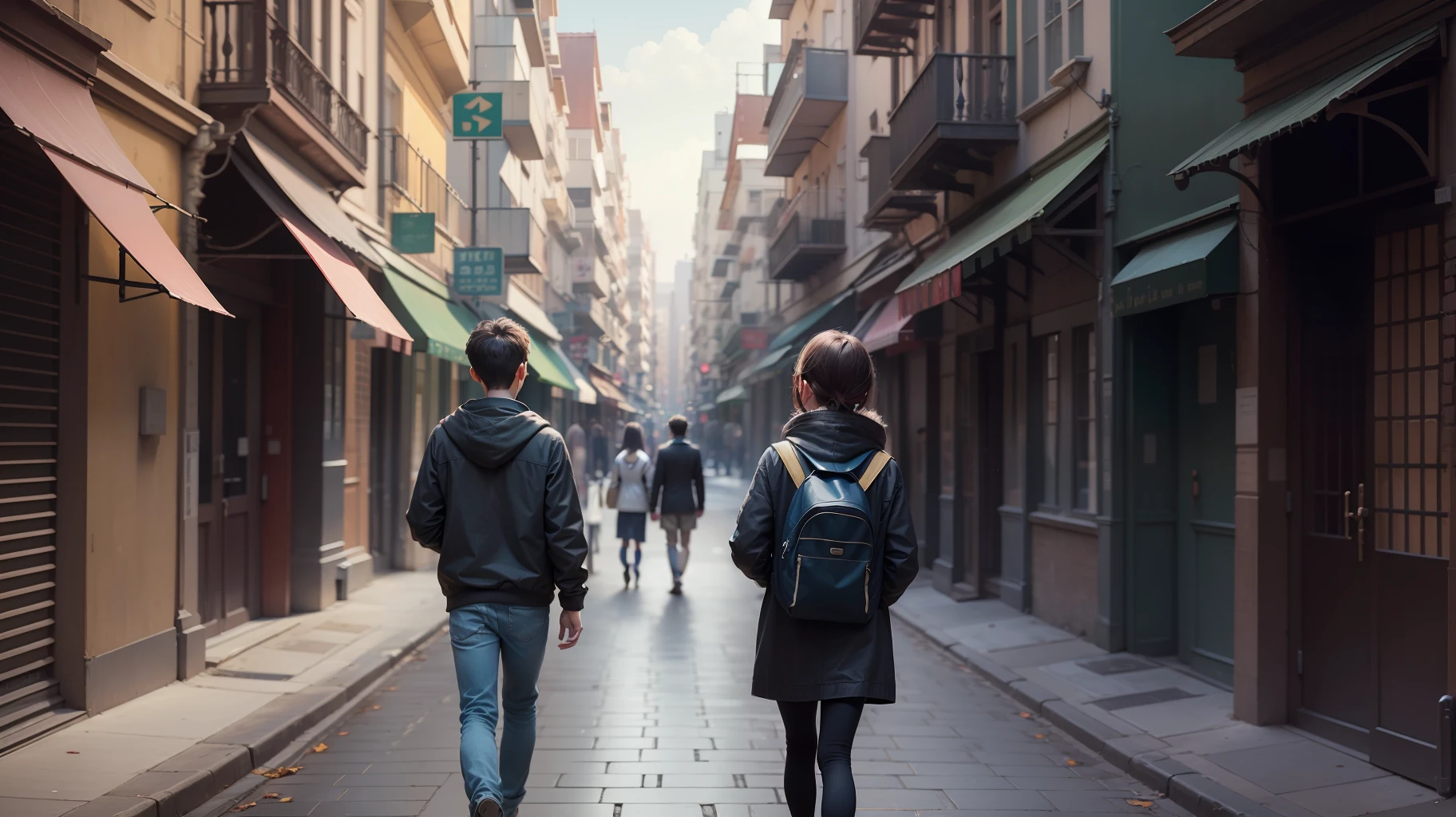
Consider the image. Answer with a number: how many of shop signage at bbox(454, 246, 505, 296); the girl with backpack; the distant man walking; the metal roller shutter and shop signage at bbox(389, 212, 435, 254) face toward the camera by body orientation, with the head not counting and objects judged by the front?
2

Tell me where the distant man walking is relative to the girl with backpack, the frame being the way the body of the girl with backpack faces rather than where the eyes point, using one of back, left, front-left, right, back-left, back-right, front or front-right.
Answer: front

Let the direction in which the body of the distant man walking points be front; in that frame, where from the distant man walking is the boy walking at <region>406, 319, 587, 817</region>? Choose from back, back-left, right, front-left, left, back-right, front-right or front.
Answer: back

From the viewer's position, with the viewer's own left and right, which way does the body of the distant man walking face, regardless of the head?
facing away from the viewer

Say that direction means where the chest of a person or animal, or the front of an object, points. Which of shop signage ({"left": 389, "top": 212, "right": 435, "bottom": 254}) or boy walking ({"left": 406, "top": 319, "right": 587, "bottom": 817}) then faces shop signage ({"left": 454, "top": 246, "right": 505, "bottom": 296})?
the boy walking

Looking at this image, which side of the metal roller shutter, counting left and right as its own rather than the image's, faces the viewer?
right

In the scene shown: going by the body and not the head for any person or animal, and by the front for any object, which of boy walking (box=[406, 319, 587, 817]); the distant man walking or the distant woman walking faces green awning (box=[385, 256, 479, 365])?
the boy walking

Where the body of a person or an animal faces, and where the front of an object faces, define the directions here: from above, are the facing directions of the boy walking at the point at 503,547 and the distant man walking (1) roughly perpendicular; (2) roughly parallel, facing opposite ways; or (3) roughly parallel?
roughly parallel

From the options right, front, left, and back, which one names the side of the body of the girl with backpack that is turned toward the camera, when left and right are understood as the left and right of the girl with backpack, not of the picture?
back

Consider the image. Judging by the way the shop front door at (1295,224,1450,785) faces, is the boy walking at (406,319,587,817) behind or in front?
in front

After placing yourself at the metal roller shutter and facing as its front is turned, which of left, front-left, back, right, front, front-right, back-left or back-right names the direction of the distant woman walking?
front-left

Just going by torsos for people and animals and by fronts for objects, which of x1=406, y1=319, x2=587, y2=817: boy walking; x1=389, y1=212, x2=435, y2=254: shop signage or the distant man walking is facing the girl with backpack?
the shop signage

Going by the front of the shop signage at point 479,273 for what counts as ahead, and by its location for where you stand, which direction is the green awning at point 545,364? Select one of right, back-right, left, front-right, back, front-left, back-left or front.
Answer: back

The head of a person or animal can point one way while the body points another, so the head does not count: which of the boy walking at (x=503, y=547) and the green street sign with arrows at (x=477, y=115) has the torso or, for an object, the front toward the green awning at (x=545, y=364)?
the boy walking

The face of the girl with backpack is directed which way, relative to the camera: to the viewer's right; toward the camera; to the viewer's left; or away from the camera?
away from the camera

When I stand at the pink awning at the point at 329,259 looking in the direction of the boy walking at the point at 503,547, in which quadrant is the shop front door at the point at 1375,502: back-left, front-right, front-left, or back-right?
front-left

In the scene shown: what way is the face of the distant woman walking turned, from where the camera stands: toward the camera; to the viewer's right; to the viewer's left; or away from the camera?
away from the camera

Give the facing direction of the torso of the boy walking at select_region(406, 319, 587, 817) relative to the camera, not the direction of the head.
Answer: away from the camera
